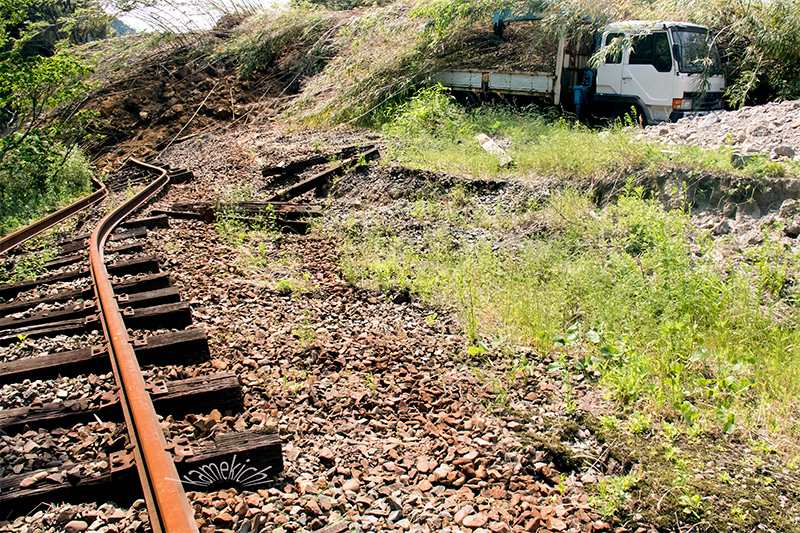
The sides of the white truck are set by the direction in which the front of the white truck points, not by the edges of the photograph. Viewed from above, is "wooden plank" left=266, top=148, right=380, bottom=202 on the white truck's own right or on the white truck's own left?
on the white truck's own right

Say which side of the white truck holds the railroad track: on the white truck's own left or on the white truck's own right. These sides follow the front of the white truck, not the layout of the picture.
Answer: on the white truck's own right

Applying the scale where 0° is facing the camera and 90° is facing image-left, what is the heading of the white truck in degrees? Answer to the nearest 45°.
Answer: approximately 315°
